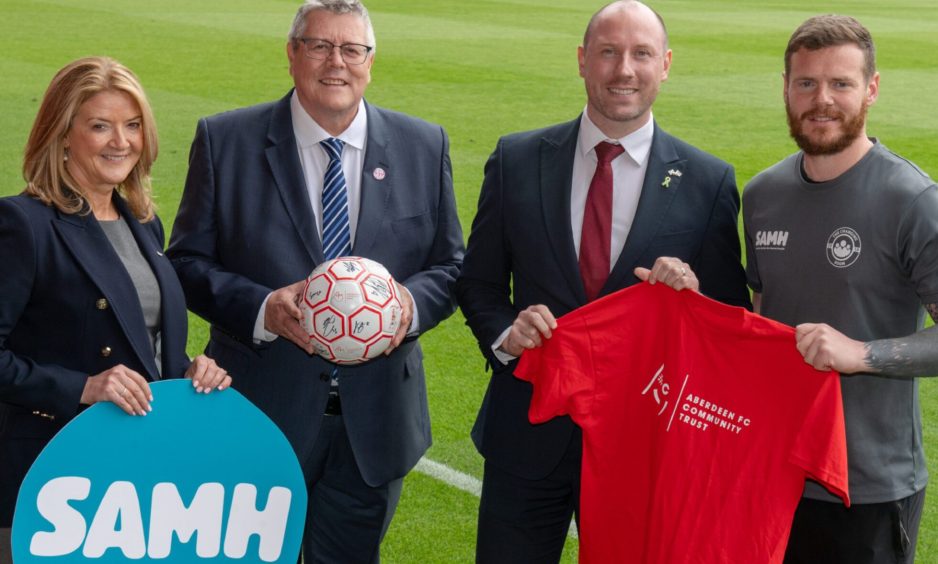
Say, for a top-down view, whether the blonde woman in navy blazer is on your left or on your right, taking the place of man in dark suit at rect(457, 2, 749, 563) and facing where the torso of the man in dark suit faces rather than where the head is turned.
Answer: on your right

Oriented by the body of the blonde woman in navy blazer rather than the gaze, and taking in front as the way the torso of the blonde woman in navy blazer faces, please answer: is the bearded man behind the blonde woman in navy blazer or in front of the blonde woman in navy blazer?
in front

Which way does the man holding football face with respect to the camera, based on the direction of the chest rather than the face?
toward the camera

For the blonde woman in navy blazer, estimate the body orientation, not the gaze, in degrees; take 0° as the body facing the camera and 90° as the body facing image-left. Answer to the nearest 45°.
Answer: approximately 315°

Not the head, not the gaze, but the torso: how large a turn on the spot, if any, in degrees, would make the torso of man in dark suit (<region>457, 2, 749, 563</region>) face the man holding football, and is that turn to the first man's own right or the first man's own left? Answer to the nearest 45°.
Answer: approximately 90° to the first man's own right

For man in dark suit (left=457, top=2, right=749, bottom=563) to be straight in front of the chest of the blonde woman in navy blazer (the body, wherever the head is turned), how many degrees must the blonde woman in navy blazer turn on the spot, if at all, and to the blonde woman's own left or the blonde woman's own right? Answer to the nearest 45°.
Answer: approximately 45° to the blonde woman's own left

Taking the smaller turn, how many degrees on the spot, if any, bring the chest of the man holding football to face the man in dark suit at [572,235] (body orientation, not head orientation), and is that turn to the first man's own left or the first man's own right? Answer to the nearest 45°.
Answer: approximately 90° to the first man's own left

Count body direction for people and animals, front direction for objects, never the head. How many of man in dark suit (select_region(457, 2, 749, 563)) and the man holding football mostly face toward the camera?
2

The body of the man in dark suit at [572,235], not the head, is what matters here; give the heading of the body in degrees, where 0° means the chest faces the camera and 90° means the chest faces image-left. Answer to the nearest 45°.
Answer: approximately 0°
